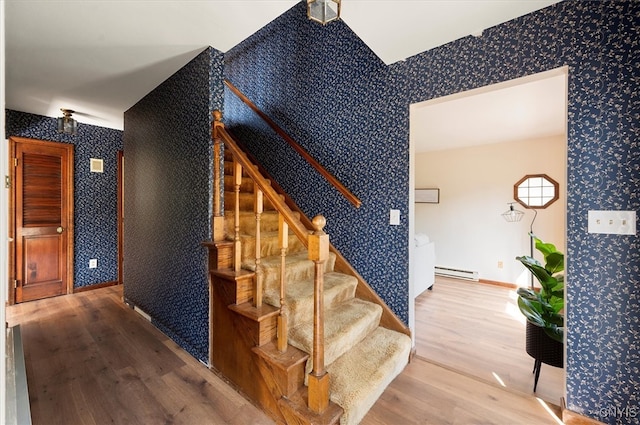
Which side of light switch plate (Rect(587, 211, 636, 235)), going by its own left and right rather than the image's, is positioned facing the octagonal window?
back

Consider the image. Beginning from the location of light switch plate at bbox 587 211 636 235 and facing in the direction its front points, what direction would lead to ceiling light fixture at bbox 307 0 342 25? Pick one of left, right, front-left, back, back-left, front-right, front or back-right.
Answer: front-right

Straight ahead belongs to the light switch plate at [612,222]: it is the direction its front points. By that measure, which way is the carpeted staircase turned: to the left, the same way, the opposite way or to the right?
to the left

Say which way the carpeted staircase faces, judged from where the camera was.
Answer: facing the viewer and to the right of the viewer

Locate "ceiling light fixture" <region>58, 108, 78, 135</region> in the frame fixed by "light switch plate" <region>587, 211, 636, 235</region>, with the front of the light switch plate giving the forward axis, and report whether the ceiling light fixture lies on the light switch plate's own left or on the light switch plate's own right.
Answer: on the light switch plate's own right

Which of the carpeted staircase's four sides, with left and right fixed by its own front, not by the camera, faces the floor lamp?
left

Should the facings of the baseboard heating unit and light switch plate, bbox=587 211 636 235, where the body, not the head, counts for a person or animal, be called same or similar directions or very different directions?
same or similar directions

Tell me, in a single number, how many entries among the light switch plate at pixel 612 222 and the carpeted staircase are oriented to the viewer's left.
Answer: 0

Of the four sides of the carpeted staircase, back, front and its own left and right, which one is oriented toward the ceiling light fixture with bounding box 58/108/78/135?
back

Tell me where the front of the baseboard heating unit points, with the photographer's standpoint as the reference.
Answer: facing the viewer and to the left of the viewer

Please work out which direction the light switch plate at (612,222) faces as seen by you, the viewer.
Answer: facing the viewer

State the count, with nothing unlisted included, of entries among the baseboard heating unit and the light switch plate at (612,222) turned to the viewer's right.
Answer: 0
